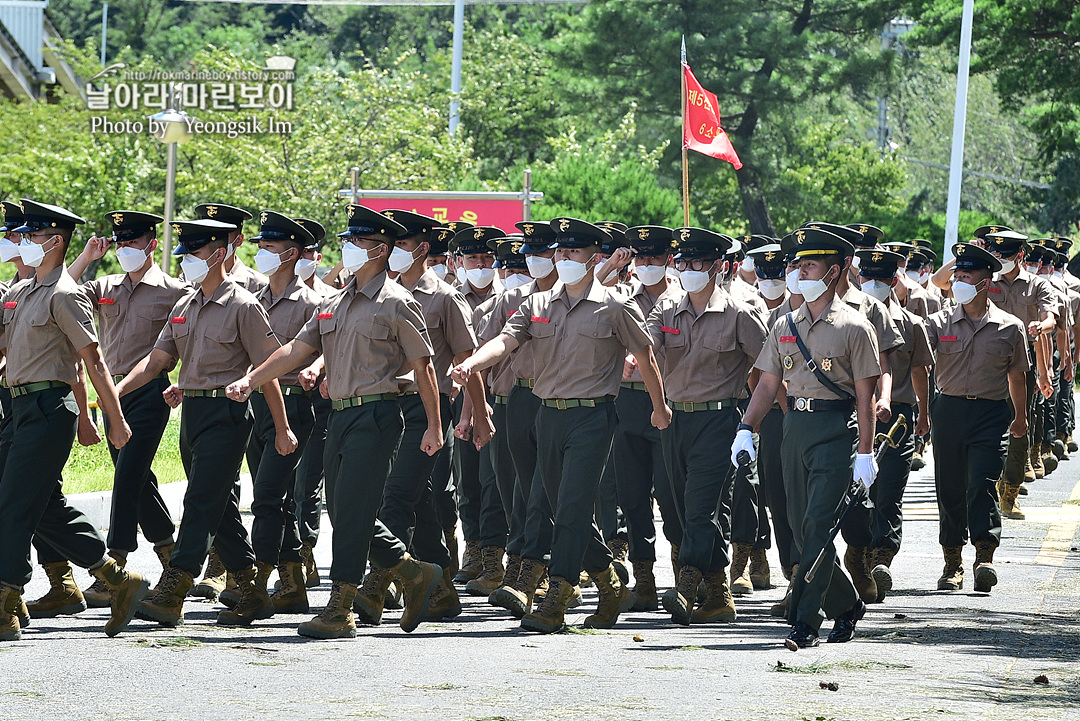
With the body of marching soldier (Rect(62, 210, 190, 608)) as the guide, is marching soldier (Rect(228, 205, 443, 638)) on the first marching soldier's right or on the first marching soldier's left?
on the first marching soldier's left

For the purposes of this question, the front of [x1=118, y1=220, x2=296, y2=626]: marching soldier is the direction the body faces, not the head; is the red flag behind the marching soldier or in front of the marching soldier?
behind

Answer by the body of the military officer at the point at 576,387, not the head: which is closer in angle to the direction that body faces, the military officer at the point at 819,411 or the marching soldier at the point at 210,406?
the marching soldier

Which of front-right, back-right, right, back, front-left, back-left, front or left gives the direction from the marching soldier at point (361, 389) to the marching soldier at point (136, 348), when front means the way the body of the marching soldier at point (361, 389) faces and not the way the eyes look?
right

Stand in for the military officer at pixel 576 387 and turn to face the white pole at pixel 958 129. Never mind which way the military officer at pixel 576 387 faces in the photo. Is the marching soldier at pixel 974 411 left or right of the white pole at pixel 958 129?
right

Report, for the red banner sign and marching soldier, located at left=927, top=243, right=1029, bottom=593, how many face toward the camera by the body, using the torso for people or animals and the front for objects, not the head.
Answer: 2

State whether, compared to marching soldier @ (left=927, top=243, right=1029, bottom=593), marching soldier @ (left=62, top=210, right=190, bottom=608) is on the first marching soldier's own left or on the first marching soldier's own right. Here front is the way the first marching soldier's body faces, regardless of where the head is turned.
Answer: on the first marching soldier's own right

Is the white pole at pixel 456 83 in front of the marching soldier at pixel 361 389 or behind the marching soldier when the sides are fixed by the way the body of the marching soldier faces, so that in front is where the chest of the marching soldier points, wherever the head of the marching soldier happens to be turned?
behind

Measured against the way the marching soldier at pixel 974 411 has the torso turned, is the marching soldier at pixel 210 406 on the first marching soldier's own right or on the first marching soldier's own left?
on the first marching soldier's own right

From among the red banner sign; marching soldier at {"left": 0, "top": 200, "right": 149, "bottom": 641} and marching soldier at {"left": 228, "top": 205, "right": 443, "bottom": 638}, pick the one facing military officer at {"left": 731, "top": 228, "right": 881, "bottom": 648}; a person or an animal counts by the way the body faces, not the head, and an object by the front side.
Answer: the red banner sign

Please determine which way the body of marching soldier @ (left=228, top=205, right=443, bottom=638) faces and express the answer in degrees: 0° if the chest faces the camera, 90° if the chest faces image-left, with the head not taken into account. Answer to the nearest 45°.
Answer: approximately 45°

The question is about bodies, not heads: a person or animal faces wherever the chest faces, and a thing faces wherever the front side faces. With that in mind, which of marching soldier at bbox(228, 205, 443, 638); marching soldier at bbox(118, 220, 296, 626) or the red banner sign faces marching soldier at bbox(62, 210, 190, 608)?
the red banner sign
